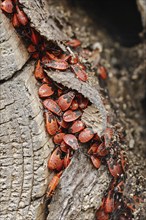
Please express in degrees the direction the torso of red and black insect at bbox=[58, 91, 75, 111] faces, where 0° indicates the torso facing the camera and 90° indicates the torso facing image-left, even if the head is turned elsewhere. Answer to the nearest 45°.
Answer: approximately 225°

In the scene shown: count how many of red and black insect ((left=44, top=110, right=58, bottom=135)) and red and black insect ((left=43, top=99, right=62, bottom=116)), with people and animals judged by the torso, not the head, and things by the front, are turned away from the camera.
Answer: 1

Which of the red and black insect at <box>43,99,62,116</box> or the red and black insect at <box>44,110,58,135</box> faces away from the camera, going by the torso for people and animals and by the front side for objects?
the red and black insect at <box>44,110,58,135</box>

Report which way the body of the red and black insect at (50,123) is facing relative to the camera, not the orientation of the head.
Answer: away from the camera

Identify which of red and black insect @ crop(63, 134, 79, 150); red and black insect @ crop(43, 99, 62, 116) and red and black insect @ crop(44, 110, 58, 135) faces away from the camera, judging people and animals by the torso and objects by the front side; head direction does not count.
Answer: red and black insect @ crop(44, 110, 58, 135)

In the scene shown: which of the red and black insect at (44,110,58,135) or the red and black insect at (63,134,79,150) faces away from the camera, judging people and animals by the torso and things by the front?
the red and black insect at (44,110,58,135)
